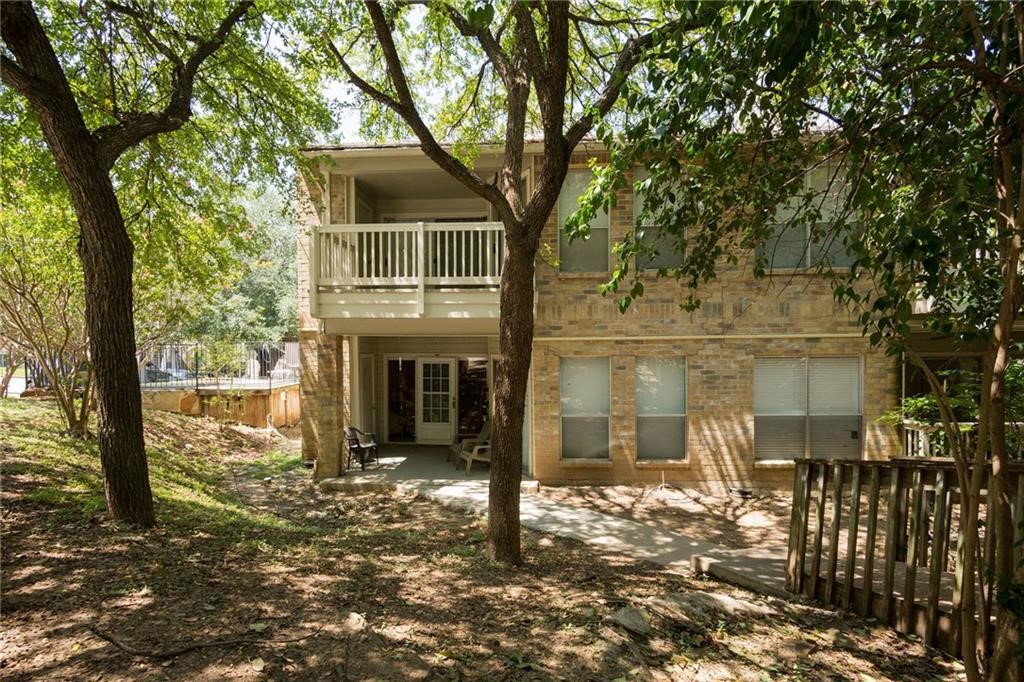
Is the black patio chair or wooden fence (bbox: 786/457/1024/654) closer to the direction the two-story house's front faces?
the wooden fence

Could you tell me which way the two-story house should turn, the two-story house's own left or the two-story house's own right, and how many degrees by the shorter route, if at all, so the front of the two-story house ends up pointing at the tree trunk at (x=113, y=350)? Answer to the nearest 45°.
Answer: approximately 45° to the two-story house's own right

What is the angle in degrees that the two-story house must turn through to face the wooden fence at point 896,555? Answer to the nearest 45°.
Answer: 0° — it already faces it

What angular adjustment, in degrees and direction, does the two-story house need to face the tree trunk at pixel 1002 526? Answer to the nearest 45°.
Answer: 0° — it already faces it

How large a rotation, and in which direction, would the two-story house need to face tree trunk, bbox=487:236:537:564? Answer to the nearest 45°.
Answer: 0° — it already faces it

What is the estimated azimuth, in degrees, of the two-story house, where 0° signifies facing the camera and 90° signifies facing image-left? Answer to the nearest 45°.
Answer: approximately 0°

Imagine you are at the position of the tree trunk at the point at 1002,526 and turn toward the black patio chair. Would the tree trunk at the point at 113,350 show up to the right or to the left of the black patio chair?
left
